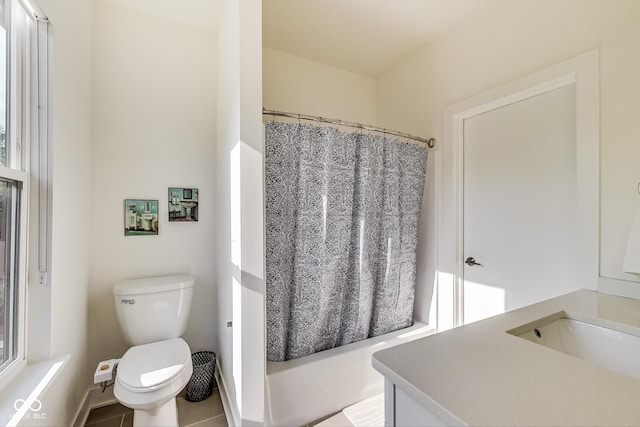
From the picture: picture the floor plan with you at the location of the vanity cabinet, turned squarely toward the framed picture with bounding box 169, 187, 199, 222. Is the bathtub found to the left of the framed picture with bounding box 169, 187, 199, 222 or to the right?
right

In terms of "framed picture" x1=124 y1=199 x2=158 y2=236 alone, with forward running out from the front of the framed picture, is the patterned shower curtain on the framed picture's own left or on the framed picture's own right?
on the framed picture's own left

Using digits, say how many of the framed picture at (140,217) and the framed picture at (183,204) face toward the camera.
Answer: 2

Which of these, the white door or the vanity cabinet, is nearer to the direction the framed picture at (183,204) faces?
the vanity cabinet
